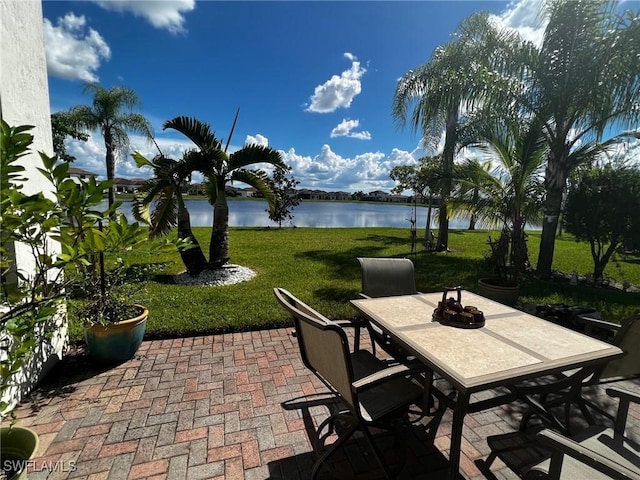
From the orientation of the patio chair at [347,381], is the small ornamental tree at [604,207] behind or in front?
in front

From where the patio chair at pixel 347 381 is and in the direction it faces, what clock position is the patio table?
The patio table is roughly at 1 o'clock from the patio chair.

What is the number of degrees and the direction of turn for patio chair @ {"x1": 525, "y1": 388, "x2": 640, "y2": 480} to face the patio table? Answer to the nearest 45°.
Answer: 0° — it already faces it

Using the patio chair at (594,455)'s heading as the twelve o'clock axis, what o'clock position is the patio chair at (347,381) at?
the patio chair at (347,381) is roughly at 10 o'clock from the patio chair at (594,455).

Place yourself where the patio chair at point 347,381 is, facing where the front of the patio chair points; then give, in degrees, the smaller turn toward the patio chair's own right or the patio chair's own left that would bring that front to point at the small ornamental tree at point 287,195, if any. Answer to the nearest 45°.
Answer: approximately 45° to the patio chair's own left

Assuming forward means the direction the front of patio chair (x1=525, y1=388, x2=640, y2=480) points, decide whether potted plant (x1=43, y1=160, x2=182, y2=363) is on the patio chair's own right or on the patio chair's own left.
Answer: on the patio chair's own left

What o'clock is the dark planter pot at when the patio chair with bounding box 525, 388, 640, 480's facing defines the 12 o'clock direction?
The dark planter pot is roughly at 1 o'clock from the patio chair.

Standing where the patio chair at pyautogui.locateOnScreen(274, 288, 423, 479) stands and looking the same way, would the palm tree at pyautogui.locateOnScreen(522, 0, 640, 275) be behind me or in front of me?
in front

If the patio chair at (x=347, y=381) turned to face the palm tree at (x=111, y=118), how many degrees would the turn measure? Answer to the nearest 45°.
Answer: approximately 90° to its left

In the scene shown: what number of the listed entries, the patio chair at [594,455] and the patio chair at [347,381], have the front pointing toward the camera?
0

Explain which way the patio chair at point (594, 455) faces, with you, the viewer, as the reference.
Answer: facing away from the viewer and to the left of the viewer

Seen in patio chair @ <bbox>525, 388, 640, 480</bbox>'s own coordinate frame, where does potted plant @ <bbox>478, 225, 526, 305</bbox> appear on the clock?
The potted plant is roughly at 1 o'clock from the patio chair.

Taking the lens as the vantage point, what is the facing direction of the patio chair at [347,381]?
facing away from the viewer and to the right of the viewer
